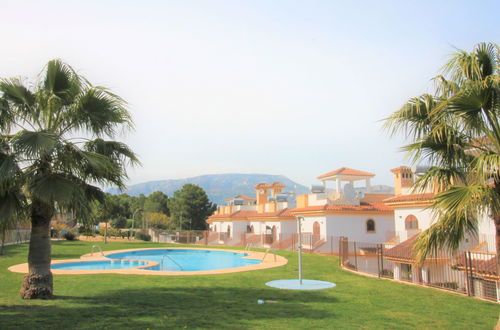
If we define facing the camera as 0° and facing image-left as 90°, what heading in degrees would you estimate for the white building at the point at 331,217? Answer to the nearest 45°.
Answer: approximately 45°

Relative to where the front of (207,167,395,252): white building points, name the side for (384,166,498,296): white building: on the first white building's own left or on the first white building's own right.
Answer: on the first white building's own left

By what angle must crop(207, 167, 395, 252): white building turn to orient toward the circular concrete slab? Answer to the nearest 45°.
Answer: approximately 45° to its left

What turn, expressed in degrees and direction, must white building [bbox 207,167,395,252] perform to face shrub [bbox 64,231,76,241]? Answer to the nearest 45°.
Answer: approximately 45° to its right

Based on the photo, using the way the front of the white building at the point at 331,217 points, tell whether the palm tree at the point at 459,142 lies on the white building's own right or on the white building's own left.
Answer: on the white building's own left

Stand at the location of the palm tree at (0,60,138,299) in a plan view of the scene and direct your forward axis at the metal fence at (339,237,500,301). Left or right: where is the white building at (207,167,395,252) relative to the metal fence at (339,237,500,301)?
left

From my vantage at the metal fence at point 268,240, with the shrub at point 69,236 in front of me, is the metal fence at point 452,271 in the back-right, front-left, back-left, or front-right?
back-left

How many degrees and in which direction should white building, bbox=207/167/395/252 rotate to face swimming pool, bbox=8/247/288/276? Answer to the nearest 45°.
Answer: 0° — it already faces it

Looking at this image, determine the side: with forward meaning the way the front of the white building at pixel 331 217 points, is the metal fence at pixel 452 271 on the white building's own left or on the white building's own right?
on the white building's own left

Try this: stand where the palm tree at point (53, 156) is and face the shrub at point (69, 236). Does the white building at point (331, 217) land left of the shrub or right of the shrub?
right
